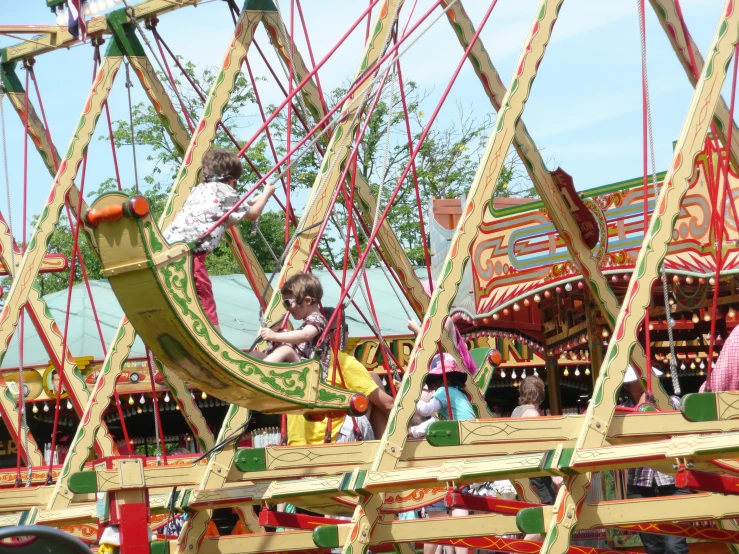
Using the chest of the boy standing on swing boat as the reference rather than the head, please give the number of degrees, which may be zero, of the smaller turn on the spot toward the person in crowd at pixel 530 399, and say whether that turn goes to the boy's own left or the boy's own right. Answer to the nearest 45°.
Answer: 0° — they already face them

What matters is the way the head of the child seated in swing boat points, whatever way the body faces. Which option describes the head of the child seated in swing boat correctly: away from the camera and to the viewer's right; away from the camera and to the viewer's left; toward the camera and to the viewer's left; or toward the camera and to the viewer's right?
toward the camera and to the viewer's left

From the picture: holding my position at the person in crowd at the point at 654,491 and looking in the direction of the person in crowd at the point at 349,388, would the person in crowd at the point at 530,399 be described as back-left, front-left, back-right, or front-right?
front-right

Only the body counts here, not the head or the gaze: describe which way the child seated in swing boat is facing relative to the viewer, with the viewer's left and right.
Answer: facing to the left of the viewer

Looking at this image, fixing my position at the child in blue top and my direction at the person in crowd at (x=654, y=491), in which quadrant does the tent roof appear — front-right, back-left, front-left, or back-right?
back-left

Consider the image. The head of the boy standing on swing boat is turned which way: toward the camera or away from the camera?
away from the camera

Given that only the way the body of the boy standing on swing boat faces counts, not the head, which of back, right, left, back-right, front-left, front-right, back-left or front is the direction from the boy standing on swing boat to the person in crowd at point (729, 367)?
front-right

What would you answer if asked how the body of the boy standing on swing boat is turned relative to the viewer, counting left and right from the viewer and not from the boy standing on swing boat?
facing away from the viewer and to the right of the viewer

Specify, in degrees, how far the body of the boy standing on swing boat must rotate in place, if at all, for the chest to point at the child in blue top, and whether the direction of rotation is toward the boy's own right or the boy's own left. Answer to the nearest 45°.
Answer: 0° — they already face them
